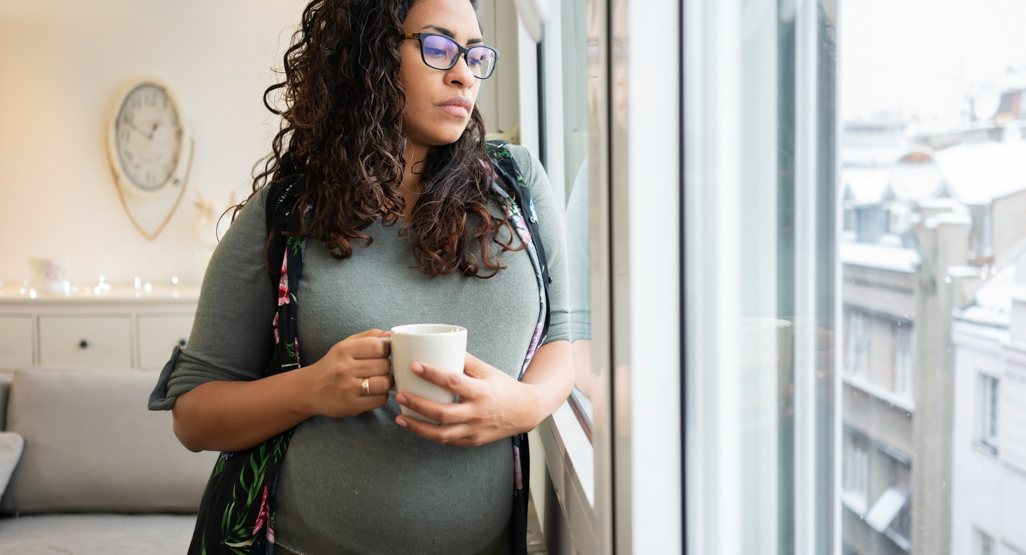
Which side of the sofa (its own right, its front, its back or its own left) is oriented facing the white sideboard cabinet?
back

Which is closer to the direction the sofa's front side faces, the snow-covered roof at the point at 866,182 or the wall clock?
the snow-covered roof

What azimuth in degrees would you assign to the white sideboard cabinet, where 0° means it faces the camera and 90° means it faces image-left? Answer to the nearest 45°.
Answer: approximately 0°

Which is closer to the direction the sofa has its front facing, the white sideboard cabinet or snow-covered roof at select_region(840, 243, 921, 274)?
the snow-covered roof

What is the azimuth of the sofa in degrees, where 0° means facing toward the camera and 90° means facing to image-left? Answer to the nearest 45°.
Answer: approximately 0°

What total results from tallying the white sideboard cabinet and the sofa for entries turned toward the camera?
2
